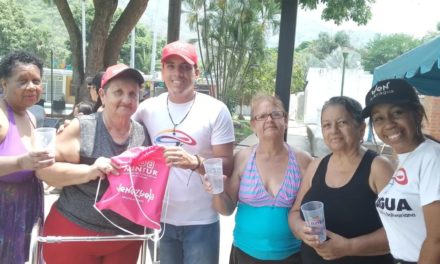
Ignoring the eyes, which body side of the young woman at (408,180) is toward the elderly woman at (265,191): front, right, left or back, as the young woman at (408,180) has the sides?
right

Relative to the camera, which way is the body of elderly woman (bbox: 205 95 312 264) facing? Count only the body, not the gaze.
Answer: toward the camera

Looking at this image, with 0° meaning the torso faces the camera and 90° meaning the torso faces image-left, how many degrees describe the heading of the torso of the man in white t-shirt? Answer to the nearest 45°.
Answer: approximately 0°

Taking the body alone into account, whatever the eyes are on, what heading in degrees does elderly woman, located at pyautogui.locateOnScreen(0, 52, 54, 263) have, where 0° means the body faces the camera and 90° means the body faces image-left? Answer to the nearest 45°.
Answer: approximately 315°

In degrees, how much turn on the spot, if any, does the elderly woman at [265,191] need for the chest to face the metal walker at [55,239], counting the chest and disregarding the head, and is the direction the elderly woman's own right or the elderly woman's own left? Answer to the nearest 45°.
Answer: approximately 90° to the elderly woman's own right

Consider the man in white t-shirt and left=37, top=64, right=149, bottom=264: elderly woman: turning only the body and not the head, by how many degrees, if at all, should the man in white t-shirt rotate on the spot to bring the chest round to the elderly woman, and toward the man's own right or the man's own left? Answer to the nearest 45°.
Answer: approximately 45° to the man's own right

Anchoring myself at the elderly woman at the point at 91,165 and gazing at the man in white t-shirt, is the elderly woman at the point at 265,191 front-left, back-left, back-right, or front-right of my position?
front-right

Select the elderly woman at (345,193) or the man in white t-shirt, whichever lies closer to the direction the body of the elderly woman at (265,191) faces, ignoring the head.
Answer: the elderly woman

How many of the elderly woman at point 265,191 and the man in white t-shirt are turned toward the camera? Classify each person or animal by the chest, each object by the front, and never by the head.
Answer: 2

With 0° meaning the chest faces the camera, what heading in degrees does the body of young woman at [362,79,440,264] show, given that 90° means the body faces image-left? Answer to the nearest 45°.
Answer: approximately 45°

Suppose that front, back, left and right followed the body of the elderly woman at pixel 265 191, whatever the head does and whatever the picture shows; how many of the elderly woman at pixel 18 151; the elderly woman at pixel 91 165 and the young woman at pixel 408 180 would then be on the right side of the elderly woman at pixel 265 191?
2

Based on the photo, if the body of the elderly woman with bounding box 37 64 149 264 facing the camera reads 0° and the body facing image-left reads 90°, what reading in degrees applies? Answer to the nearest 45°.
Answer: approximately 315°

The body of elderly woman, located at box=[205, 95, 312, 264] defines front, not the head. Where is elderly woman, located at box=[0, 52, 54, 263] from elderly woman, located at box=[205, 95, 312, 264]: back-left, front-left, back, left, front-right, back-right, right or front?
right
